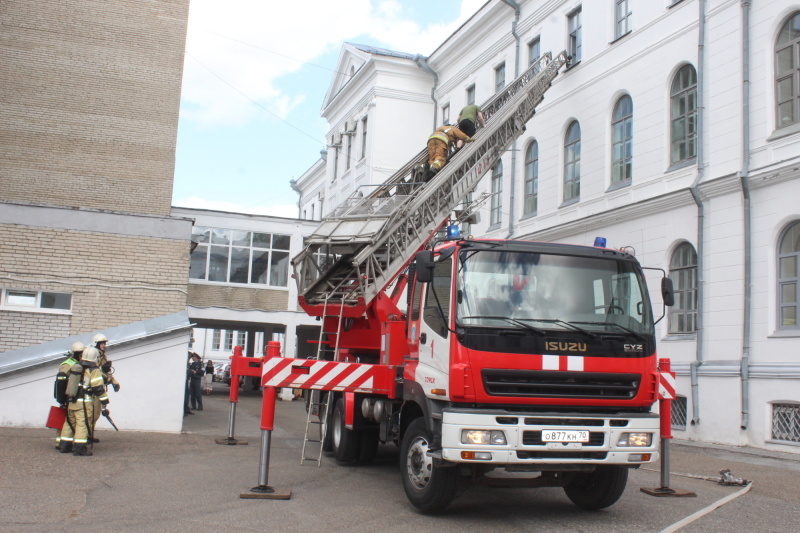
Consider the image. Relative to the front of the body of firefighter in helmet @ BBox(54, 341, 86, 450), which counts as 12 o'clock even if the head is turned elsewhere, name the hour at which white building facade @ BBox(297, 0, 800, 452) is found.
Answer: The white building facade is roughly at 12 o'clock from the firefighter in helmet.

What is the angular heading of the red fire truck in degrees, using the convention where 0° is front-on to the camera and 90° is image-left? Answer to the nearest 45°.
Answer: approximately 315°

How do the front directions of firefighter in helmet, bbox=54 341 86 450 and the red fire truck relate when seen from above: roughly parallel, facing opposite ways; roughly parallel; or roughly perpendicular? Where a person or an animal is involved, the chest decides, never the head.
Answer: roughly perpendicular

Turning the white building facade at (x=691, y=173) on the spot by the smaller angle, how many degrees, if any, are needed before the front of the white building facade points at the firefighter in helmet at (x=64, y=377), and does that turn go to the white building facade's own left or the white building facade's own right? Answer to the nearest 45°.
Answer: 0° — it already faces them

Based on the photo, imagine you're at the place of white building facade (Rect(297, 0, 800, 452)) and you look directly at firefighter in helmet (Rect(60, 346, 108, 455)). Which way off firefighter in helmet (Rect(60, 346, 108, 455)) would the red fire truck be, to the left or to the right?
left

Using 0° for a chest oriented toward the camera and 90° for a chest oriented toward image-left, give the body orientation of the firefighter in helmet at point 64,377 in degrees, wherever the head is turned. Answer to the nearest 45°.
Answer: approximately 270°

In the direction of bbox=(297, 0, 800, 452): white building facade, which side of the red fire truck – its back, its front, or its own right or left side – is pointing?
left

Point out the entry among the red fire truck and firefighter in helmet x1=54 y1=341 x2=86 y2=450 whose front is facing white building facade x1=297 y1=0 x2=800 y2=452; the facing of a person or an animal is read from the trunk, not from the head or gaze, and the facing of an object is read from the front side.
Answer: the firefighter in helmet

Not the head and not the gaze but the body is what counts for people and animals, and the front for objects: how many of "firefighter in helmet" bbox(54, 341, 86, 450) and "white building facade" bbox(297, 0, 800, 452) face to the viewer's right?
1

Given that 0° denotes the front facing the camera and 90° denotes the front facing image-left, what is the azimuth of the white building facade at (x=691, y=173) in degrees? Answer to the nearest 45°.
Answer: approximately 45°
